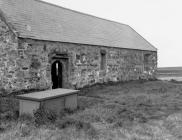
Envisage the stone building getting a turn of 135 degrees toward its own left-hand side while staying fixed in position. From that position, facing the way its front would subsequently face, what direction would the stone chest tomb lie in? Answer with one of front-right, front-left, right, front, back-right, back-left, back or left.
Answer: back

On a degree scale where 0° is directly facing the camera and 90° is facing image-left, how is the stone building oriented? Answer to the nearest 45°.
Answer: approximately 315°
